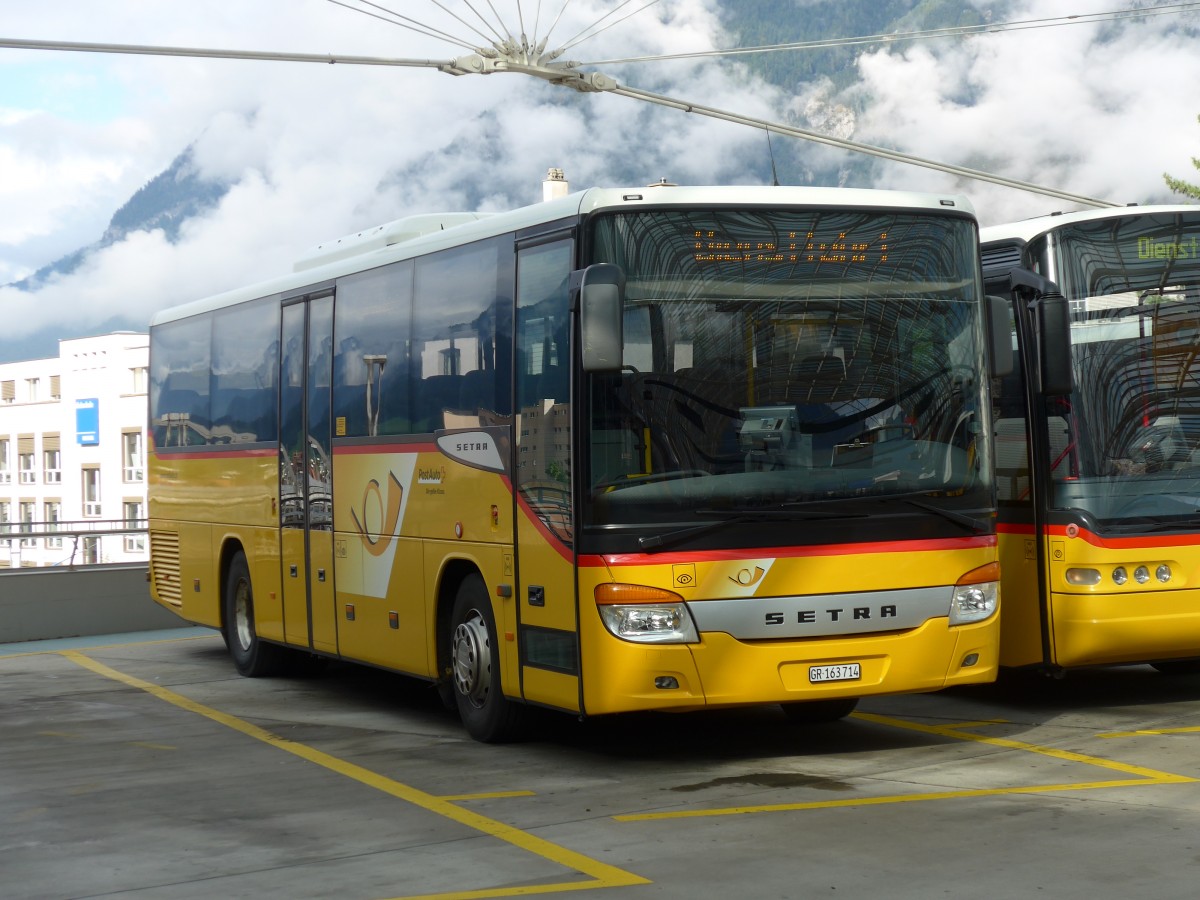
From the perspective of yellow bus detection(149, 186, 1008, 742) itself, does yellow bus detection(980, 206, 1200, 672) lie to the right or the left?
on its left

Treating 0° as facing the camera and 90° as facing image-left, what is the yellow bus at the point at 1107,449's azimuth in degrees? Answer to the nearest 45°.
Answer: approximately 315°

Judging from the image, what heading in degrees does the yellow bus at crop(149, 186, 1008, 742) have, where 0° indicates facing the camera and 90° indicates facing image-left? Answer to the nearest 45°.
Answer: approximately 315°

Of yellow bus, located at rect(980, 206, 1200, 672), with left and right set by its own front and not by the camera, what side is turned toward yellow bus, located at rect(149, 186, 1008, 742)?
right
